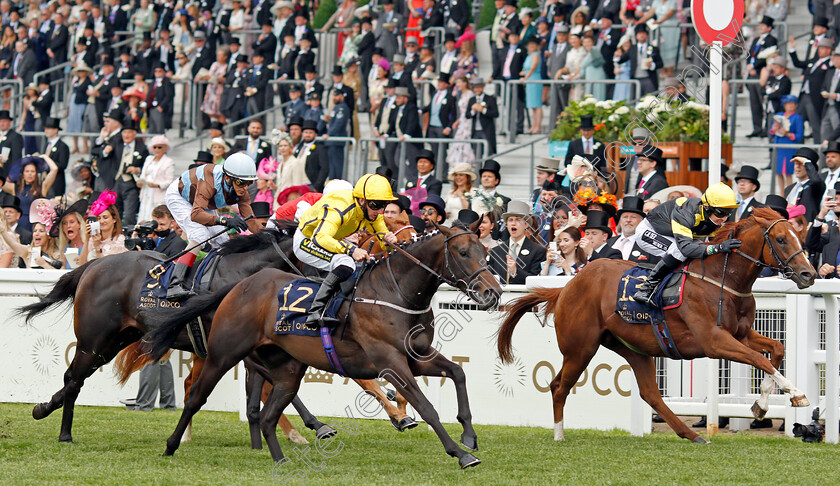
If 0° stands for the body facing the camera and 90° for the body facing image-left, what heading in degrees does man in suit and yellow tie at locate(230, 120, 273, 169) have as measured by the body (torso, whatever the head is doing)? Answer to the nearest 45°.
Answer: approximately 0°

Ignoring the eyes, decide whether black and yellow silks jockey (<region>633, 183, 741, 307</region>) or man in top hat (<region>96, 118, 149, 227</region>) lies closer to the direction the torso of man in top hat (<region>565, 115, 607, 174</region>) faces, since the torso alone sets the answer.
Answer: the black and yellow silks jockey

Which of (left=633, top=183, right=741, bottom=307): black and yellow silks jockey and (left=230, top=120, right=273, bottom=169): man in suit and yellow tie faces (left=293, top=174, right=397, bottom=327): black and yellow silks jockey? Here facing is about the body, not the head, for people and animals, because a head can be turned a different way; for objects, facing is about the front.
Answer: the man in suit and yellow tie

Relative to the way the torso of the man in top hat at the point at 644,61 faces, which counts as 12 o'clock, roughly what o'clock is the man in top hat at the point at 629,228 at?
the man in top hat at the point at 629,228 is roughly at 12 o'clock from the man in top hat at the point at 644,61.

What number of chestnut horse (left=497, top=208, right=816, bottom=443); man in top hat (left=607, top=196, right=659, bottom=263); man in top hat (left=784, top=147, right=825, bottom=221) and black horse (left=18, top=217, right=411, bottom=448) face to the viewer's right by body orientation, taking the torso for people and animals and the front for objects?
2

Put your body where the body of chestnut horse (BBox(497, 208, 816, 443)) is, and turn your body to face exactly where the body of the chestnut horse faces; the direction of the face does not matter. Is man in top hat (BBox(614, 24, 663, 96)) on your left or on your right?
on your left

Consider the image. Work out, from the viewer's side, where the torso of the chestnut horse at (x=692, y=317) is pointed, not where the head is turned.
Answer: to the viewer's right

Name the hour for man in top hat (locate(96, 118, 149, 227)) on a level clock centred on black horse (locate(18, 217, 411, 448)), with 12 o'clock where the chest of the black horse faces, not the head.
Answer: The man in top hat is roughly at 9 o'clock from the black horse.

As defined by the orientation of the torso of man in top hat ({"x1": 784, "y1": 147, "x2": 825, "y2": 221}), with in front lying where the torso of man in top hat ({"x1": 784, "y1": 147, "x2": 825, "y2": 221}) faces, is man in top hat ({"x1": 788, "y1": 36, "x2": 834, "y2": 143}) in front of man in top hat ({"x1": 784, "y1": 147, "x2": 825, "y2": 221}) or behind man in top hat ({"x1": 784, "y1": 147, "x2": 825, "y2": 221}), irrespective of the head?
behind

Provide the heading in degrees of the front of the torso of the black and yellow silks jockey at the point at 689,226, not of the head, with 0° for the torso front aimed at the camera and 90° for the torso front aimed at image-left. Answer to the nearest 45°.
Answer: approximately 270°
